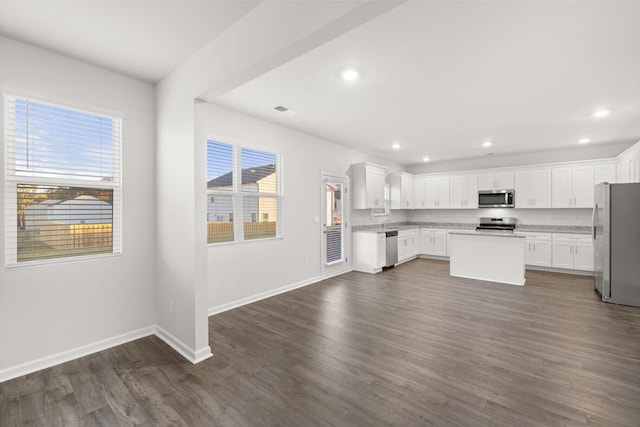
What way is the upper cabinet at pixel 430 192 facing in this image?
toward the camera

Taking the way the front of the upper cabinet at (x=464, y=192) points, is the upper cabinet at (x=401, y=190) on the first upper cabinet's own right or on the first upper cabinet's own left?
on the first upper cabinet's own right

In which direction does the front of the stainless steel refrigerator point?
to the viewer's left

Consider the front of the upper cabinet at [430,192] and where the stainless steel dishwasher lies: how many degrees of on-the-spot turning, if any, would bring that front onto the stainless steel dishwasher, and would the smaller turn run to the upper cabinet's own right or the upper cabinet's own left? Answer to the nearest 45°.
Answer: approximately 45° to the upper cabinet's own right

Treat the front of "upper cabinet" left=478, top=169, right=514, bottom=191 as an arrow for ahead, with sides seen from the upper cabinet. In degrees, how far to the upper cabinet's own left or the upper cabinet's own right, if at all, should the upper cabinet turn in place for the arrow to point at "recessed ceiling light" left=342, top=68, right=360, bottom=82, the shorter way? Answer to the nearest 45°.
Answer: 0° — it already faces it

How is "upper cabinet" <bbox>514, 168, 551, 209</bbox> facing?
toward the camera

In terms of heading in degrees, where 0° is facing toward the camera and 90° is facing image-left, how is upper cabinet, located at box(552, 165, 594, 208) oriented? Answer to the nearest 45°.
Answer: approximately 0°

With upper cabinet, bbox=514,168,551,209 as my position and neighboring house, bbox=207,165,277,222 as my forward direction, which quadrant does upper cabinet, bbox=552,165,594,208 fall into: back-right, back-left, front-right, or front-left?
back-left

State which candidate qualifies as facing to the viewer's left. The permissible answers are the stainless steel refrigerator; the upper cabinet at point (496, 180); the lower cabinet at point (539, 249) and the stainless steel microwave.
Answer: the stainless steel refrigerator

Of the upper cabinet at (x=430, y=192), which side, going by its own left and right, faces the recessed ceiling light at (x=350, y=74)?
front
